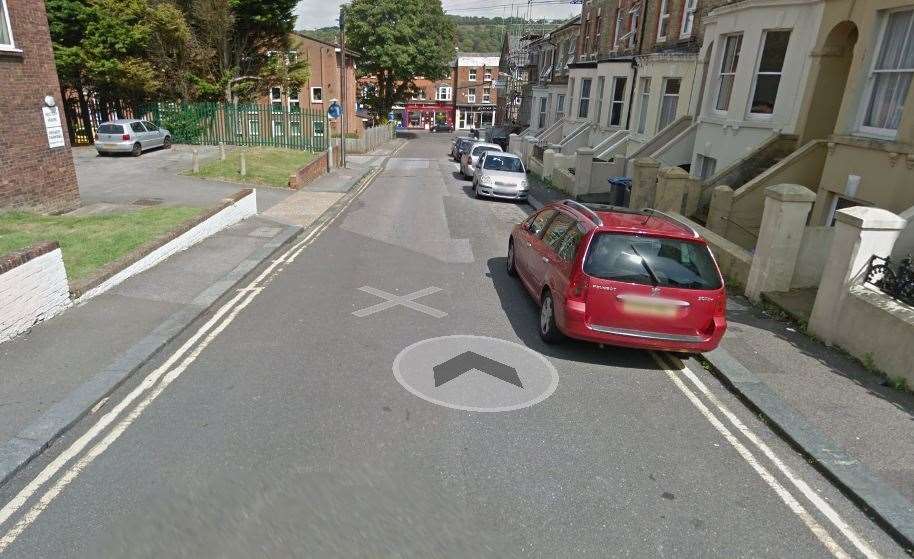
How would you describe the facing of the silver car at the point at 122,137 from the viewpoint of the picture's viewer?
facing away from the viewer and to the right of the viewer

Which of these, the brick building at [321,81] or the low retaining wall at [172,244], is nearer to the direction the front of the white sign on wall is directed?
the low retaining wall

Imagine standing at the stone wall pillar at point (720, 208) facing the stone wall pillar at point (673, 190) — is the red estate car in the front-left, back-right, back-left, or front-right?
back-left

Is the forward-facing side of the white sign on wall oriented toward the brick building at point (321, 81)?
no

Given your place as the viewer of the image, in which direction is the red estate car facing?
facing away from the viewer and to the left of the viewer

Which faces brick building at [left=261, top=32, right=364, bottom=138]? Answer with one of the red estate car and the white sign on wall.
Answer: the red estate car

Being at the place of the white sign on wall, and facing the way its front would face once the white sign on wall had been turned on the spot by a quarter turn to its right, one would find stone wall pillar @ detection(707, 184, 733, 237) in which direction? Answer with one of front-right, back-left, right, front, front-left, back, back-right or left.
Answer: back-left

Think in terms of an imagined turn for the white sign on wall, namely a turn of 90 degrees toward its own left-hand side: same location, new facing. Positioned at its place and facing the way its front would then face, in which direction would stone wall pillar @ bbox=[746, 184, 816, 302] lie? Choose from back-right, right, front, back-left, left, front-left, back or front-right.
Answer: front-right

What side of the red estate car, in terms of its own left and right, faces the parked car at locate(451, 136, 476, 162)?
front

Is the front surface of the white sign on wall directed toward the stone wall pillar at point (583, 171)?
no

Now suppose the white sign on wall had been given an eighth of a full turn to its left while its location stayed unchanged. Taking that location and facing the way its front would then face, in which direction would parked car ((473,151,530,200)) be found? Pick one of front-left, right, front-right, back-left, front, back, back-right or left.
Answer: front-left

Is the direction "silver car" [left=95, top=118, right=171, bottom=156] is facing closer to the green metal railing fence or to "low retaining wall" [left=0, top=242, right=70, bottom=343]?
the green metal railing fence

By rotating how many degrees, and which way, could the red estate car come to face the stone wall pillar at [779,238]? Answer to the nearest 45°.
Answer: approximately 90° to its right

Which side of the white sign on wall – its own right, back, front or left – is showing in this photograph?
front

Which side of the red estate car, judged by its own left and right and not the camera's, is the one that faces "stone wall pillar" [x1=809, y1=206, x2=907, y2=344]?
right

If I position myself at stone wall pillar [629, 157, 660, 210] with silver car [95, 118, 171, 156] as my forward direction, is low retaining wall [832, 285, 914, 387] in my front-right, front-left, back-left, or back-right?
back-left

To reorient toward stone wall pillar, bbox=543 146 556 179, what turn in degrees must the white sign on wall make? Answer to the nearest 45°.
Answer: approximately 90° to its left

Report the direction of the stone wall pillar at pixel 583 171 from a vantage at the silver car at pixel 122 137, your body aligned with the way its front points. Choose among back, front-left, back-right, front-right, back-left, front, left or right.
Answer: right
